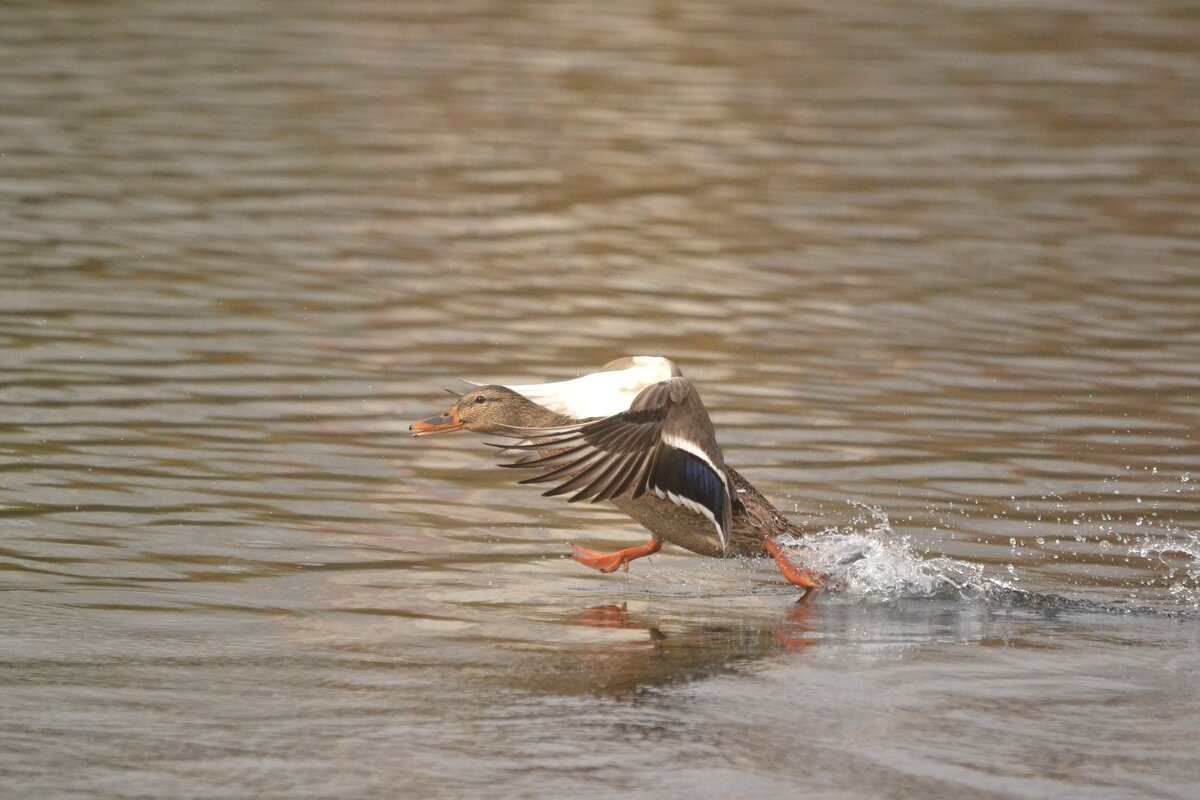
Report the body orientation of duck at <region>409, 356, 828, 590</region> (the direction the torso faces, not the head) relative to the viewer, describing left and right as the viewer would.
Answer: facing to the left of the viewer
